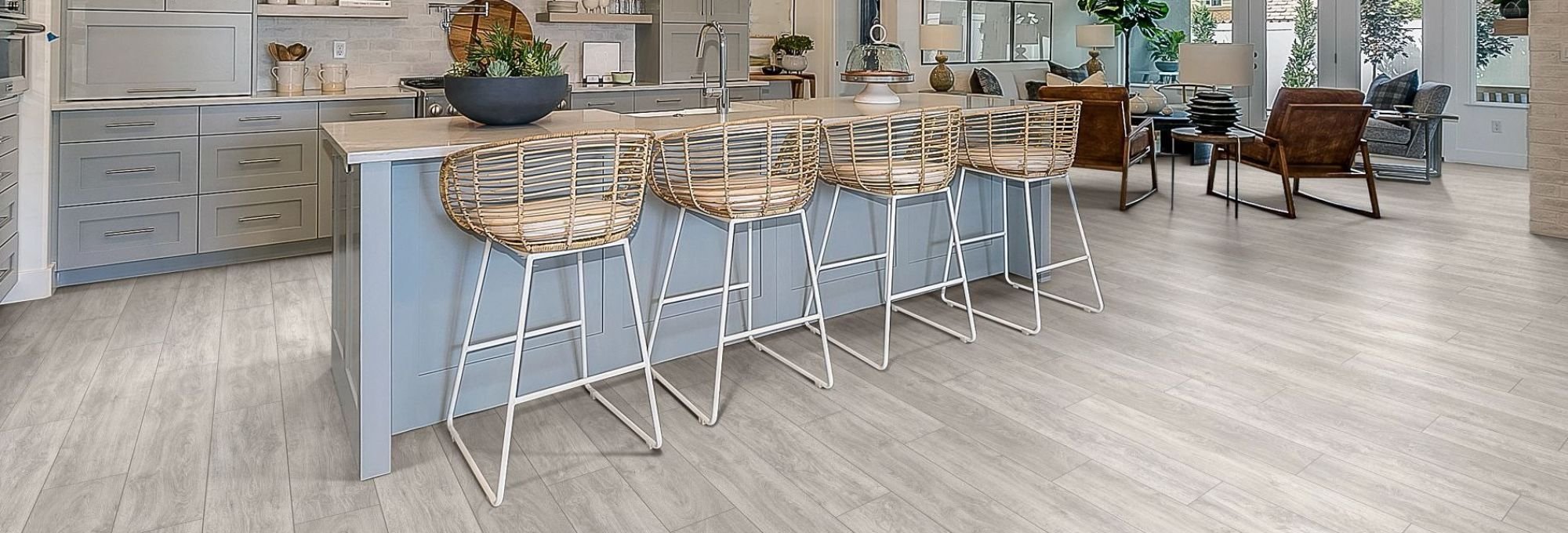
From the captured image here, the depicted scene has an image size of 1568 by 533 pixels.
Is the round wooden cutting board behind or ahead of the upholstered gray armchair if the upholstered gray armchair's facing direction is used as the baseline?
ahead

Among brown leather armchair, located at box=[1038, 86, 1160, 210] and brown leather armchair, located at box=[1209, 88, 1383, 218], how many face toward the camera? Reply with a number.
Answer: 0

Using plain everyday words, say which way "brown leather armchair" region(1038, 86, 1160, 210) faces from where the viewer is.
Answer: facing away from the viewer and to the right of the viewer

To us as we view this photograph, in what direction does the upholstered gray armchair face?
facing the viewer and to the left of the viewer

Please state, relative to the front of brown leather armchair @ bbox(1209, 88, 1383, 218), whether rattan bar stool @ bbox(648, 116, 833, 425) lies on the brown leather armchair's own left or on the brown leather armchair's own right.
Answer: on the brown leather armchair's own left

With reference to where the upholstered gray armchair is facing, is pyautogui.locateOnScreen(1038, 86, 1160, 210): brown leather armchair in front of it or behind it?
in front

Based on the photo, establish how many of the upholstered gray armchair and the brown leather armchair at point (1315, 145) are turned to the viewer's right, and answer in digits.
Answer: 0

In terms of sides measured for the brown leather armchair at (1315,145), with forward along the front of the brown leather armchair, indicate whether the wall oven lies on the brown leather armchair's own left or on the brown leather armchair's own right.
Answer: on the brown leather armchair's own left

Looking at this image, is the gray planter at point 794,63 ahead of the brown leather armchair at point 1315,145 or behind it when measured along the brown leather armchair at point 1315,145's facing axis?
ahead
